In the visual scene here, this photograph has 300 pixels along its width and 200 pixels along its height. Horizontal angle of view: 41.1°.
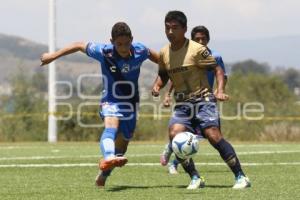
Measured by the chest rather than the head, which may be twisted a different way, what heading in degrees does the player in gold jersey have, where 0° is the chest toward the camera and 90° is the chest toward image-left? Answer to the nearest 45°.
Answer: approximately 45°

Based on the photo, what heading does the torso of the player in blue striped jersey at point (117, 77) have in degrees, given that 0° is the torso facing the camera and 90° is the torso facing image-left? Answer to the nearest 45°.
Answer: approximately 0°

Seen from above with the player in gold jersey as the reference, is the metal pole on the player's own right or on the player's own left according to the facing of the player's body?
on the player's own right

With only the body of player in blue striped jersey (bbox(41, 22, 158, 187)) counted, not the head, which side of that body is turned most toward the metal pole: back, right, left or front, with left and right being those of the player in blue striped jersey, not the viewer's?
back

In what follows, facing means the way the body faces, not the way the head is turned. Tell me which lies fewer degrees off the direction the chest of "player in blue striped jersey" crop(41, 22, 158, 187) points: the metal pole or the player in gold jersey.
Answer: the player in gold jersey
